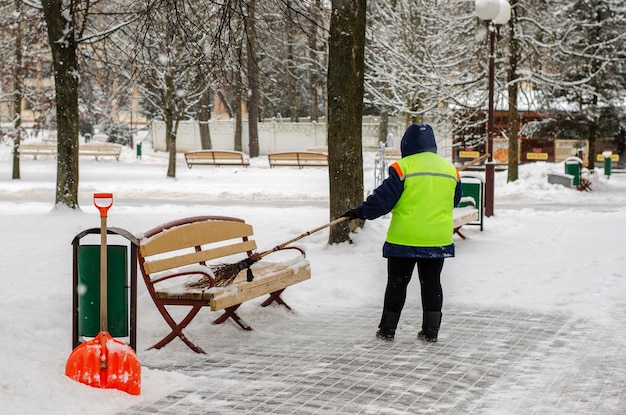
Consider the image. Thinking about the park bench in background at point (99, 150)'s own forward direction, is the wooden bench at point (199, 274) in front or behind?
in front

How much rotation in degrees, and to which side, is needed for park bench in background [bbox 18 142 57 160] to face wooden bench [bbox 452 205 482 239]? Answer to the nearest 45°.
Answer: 0° — it already faces it

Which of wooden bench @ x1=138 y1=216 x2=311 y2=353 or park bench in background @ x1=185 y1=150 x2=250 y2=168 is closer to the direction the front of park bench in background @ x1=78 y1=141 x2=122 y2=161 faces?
the wooden bench

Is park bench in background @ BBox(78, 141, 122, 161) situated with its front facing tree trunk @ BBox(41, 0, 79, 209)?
yes

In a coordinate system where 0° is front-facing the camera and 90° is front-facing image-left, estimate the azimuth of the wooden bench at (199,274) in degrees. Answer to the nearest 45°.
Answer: approximately 315°

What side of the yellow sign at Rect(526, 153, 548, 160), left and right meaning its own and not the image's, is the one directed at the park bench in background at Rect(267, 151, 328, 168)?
right

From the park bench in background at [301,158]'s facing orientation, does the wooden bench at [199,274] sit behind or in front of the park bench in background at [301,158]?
in front

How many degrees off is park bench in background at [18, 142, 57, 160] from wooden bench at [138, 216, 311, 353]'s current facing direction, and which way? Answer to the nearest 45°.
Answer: approximately 135° to its left

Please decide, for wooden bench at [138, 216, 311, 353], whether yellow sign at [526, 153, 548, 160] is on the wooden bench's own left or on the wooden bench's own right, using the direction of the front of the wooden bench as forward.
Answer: on the wooden bench's own left

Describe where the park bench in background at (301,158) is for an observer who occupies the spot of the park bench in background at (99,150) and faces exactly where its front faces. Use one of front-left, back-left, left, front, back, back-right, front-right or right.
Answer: front-left

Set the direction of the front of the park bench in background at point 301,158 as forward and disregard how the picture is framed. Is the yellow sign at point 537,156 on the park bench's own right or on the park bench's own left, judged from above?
on the park bench's own left
